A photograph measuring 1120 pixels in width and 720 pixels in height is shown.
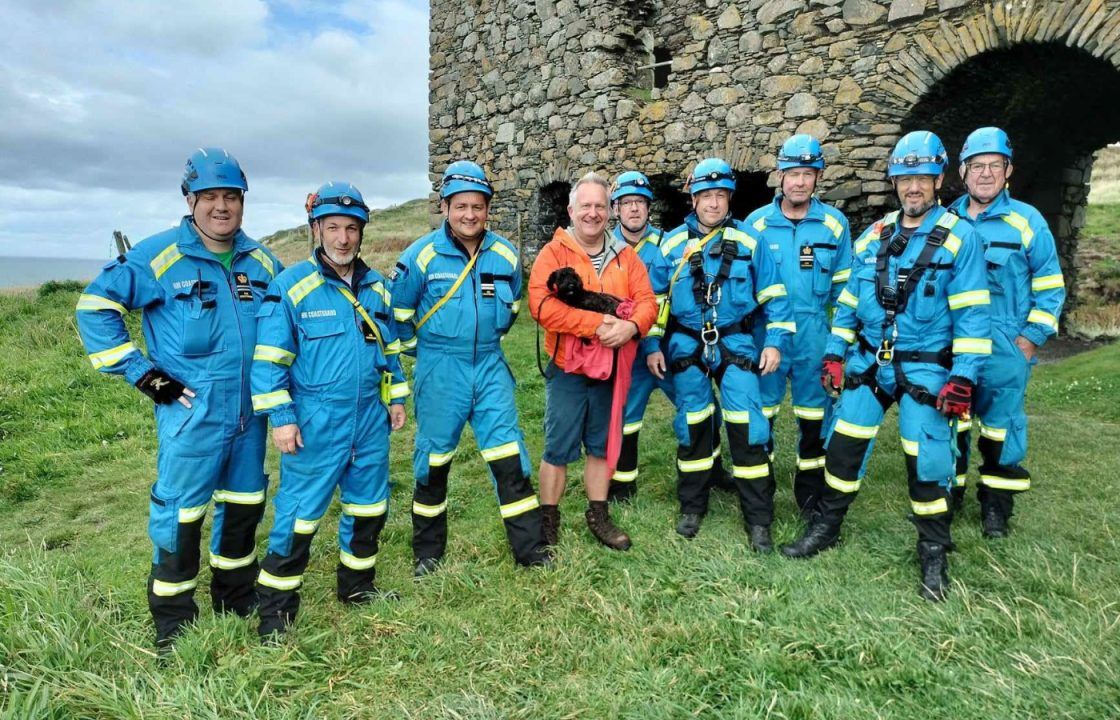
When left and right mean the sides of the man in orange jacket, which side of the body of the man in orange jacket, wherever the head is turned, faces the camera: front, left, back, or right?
front

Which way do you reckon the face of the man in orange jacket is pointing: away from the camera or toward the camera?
toward the camera
